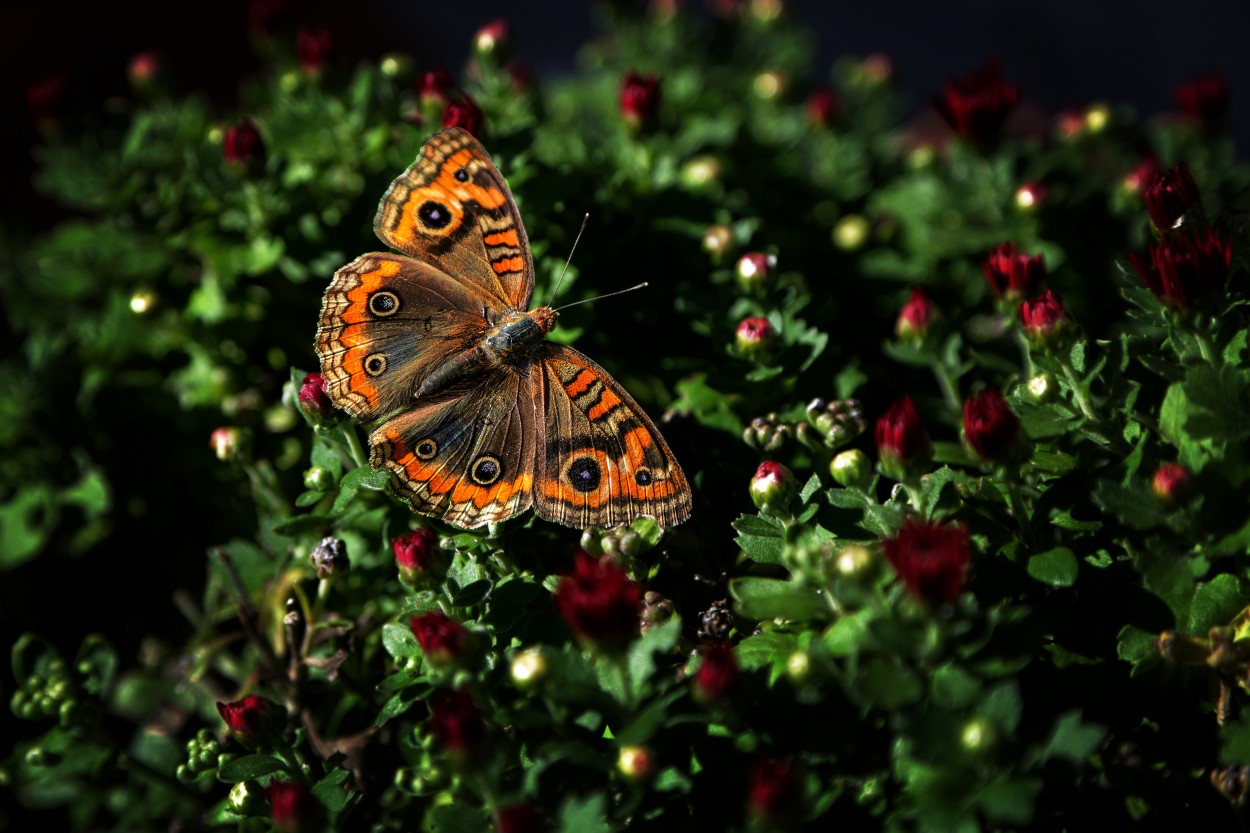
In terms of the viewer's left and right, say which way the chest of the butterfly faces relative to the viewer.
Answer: facing away from the viewer and to the right of the viewer
